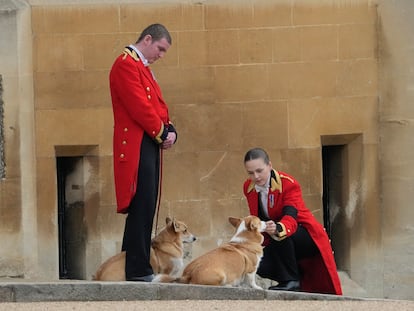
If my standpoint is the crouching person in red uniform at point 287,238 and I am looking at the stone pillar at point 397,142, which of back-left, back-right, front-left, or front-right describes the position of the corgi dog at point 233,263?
back-left

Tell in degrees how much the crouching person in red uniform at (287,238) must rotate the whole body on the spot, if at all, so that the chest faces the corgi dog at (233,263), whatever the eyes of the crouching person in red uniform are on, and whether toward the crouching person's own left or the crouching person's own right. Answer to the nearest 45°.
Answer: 0° — they already face it

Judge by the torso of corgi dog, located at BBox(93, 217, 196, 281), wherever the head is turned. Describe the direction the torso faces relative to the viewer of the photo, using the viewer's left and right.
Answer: facing to the right of the viewer

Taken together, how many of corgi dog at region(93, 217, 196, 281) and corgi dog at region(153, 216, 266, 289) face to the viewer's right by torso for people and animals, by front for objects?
2

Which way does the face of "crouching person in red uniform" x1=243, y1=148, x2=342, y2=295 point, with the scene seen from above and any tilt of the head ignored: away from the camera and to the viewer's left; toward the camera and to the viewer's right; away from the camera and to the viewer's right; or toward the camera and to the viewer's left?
toward the camera and to the viewer's left

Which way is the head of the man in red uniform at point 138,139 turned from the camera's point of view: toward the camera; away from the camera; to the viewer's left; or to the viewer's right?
to the viewer's right

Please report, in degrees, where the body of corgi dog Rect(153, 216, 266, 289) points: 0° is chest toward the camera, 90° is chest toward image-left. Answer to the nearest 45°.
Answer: approximately 270°

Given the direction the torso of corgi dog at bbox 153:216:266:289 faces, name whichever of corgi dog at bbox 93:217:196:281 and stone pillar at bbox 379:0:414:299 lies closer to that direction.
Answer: the stone pillar

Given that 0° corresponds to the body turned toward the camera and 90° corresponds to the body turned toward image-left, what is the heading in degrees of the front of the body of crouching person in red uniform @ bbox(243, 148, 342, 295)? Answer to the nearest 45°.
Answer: approximately 45°

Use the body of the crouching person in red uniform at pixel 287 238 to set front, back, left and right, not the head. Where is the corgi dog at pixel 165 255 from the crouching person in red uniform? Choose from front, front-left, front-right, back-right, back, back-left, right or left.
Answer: front-right
